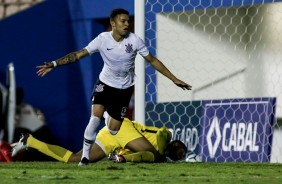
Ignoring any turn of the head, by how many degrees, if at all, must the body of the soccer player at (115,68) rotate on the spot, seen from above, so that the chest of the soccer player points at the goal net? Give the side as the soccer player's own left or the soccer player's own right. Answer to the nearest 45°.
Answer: approximately 135° to the soccer player's own left

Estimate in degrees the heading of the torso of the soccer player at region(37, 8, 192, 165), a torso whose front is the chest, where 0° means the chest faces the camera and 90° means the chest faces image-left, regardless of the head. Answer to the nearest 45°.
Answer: approximately 0°
